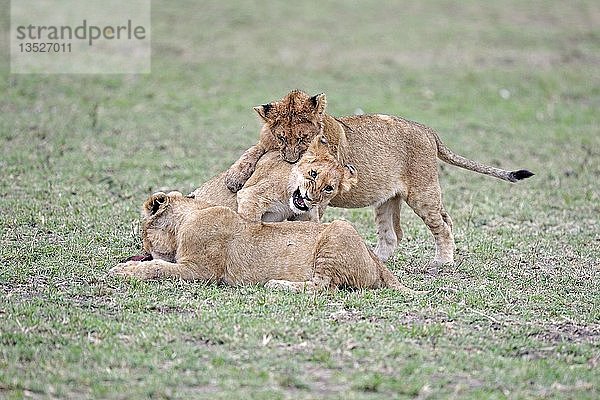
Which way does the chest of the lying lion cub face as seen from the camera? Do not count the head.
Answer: to the viewer's left

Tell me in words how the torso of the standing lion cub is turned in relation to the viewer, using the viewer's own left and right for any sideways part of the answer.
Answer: facing to the left of the viewer

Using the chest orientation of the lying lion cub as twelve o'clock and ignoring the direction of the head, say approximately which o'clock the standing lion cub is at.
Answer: The standing lion cub is roughly at 4 o'clock from the lying lion cub.

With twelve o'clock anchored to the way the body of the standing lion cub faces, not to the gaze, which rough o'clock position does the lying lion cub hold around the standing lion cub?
The lying lion cub is roughly at 10 o'clock from the standing lion cub.

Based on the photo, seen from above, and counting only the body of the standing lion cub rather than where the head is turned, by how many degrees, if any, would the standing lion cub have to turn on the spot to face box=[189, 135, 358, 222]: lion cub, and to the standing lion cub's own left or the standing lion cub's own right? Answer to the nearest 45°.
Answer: approximately 45° to the standing lion cub's own left

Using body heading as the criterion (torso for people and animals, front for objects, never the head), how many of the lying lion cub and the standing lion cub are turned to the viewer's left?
2

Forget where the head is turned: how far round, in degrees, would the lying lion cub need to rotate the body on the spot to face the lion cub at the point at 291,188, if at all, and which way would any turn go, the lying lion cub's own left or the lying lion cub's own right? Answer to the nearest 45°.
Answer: approximately 90° to the lying lion cub's own right
